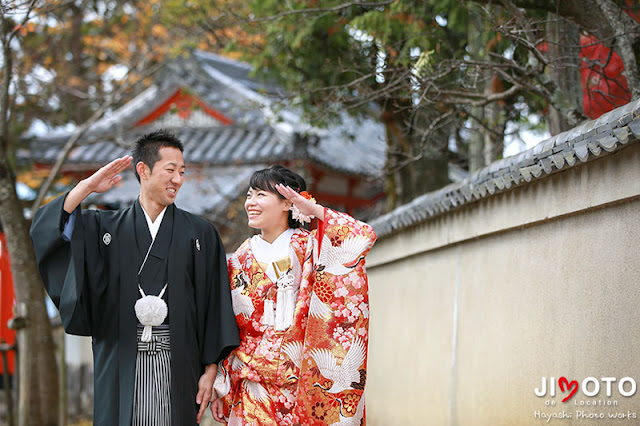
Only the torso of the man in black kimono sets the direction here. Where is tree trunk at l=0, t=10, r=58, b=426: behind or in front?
behind

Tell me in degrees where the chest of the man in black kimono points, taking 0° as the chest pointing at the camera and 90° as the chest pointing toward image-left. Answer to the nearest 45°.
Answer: approximately 0°

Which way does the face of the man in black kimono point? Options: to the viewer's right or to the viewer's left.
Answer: to the viewer's right

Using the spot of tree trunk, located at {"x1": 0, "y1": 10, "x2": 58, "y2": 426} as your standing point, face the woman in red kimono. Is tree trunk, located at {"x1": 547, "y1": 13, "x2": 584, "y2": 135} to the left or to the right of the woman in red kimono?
left
